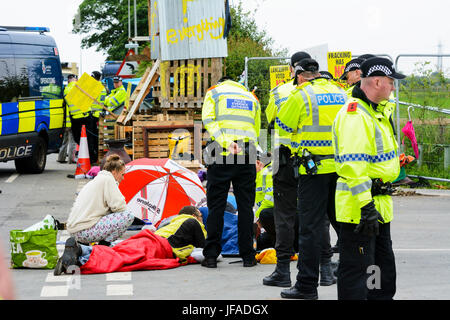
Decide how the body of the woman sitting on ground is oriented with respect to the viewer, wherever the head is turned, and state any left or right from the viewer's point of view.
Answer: facing away from the viewer and to the right of the viewer

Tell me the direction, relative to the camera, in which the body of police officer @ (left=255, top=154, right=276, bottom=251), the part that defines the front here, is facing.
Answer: to the viewer's left

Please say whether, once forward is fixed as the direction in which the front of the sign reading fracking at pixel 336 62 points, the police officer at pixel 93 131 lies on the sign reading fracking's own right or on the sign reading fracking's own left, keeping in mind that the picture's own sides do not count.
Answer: on the sign reading fracking's own right
